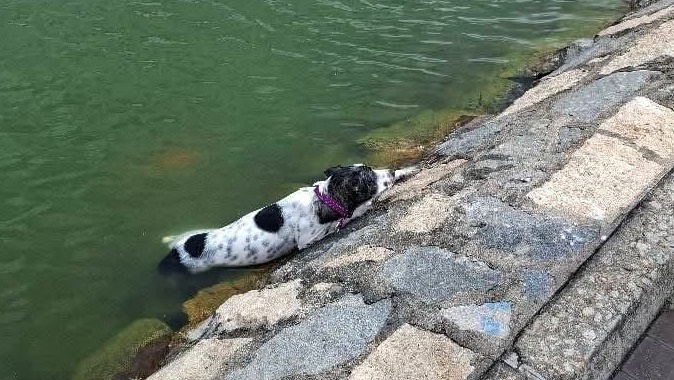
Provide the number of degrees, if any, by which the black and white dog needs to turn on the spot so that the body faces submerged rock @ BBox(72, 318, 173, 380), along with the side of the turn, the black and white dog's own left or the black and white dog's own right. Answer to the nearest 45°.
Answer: approximately 180°

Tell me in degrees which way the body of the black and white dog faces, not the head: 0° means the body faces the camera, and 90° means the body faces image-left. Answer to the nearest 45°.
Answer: approximately 225°
